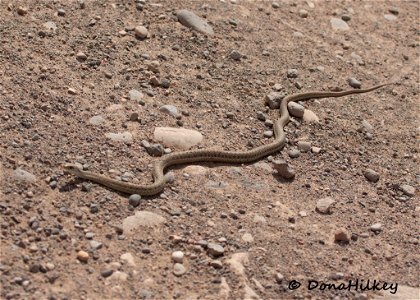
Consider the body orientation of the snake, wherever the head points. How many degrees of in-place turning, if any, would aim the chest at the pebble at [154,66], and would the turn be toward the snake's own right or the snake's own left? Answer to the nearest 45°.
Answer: approximately 45° to the snake's own right

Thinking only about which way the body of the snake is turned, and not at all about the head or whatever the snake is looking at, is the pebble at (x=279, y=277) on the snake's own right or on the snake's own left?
on the snake's own left

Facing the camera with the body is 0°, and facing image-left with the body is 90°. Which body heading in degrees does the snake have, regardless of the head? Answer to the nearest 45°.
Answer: approximately 90°

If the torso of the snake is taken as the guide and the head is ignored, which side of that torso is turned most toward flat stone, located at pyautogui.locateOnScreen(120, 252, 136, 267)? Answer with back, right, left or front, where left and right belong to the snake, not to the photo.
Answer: left

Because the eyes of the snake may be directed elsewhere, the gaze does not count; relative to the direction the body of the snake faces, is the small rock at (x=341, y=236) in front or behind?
behind

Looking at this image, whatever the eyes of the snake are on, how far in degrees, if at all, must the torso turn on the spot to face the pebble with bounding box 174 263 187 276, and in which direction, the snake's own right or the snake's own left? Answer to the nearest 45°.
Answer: approximately 90° to the snake's own left

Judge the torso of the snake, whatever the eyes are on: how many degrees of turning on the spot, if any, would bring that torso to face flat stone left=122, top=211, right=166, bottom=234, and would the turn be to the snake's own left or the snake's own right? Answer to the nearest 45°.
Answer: approximately 90° to the snake's own left

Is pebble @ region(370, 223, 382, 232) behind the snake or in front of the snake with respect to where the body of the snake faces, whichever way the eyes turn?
behind

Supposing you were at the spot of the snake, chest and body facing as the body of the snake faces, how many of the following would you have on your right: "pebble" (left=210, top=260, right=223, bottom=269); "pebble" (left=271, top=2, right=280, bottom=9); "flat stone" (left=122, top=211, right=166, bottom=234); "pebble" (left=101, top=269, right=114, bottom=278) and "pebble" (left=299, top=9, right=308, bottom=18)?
2

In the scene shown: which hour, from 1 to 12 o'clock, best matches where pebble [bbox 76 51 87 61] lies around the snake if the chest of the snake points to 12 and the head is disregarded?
The pebble is roughly at 1 o'clock from the snake.

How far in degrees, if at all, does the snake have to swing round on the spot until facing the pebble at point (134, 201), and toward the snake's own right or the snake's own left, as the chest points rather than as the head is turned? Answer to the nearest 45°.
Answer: approximately 45° to the snake's own left

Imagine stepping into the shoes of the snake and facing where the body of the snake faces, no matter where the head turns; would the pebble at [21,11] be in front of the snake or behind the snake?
in front

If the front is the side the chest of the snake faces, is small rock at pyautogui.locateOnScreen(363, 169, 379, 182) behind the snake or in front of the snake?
behind

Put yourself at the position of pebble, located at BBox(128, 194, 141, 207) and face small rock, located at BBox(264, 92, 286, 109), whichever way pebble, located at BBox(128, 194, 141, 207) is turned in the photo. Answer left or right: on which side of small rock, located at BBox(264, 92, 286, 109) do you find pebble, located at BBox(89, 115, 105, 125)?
left

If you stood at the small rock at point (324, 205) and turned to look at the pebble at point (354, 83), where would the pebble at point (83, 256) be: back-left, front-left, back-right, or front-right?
back-left

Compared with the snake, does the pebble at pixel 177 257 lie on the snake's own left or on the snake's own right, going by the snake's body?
on the snake's own left

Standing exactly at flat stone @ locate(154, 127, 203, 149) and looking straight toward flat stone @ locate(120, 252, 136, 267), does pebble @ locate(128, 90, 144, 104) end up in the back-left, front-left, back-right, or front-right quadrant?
back-right
